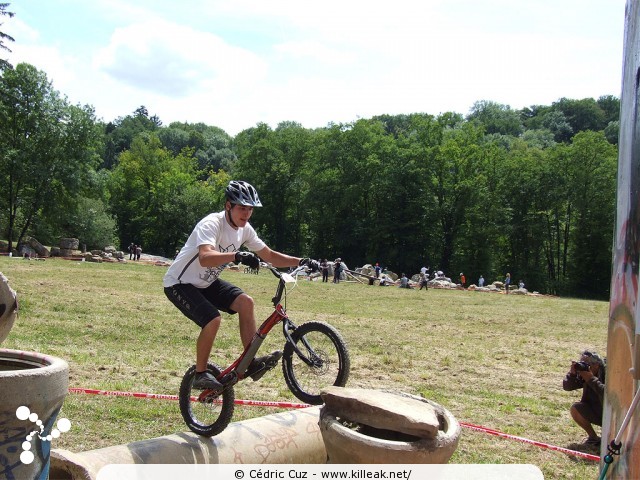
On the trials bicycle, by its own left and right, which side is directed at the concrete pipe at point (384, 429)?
front

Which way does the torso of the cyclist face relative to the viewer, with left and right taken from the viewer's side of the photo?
facing the viewer and to the right of the viewer

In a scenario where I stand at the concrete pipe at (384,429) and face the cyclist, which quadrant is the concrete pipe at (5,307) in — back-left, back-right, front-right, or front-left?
front-left

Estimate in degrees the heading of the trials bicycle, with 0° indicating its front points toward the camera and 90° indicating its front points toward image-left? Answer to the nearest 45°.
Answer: approximately 315°

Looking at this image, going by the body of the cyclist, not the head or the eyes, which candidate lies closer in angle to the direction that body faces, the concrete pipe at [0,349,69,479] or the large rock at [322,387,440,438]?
the large rock

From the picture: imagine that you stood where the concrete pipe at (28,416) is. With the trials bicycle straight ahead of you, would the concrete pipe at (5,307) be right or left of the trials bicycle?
left

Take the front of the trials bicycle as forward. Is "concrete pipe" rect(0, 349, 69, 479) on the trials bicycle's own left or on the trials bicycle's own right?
on the trials bicycle's own right

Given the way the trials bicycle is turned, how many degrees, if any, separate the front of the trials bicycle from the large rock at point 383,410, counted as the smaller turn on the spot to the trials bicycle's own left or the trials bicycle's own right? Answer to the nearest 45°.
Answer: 0° — it already faces it

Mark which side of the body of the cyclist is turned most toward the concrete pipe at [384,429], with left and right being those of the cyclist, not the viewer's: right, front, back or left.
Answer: front
